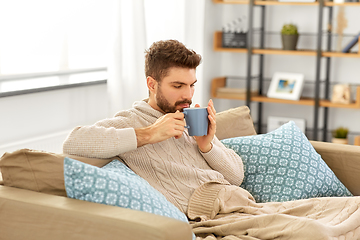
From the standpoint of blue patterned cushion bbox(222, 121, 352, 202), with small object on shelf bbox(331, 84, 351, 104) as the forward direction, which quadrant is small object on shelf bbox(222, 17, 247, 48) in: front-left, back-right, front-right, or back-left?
front-left

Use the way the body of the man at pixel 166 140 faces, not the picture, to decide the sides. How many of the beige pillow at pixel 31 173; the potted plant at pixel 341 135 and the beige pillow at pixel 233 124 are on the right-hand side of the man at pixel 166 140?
1

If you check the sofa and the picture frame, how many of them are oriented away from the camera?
0

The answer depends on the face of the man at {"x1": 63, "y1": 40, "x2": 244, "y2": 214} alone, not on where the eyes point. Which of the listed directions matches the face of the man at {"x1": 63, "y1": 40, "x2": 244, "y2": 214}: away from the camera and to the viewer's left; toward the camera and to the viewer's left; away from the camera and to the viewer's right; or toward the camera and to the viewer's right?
toward the camera and to the viewer's right

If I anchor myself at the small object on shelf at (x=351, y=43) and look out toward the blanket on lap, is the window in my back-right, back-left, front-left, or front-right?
front-right

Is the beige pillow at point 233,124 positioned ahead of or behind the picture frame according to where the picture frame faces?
ahead

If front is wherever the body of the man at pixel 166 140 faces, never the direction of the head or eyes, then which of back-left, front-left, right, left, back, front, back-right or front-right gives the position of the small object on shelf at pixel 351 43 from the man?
left

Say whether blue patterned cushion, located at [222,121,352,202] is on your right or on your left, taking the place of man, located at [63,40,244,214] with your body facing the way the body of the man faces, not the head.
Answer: on your left

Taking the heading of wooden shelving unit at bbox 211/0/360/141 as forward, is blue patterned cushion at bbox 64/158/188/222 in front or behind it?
in front

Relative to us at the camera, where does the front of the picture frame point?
facing the viewer and to the left of the viewer

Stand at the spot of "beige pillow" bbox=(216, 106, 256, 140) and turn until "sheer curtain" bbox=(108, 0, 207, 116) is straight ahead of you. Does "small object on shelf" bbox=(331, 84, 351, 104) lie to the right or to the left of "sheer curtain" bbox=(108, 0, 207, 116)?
right

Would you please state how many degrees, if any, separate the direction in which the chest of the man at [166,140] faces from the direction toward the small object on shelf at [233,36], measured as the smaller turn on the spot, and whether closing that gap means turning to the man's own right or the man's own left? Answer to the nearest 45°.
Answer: approximately 135° to the man's own left
